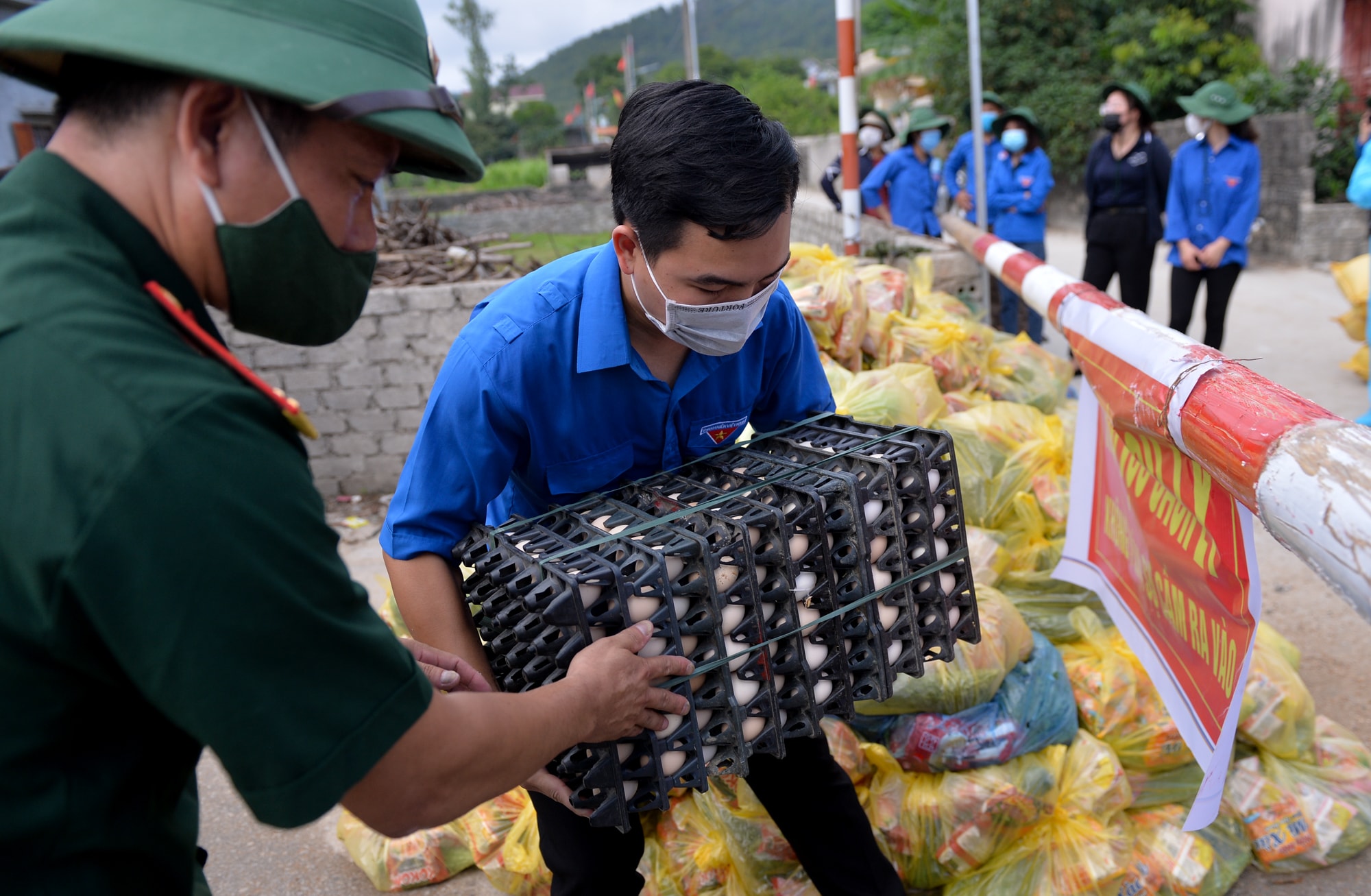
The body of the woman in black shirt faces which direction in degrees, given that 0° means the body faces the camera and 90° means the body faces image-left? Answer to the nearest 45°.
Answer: approximately 45°

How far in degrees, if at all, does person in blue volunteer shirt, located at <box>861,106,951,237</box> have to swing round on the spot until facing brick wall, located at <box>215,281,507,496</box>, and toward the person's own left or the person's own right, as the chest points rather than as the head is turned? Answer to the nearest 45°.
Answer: approximately 90° to the person's own right

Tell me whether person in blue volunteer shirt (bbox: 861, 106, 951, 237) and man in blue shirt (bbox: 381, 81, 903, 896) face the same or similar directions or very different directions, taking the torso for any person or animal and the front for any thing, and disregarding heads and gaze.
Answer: same or similar directions

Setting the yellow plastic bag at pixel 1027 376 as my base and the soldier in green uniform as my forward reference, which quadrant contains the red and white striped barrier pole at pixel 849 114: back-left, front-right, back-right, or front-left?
back-right

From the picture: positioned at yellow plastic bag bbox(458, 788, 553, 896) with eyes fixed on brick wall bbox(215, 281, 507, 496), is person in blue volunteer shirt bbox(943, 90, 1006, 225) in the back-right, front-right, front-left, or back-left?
front-right

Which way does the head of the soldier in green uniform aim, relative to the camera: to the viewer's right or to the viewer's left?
to the viewer's right

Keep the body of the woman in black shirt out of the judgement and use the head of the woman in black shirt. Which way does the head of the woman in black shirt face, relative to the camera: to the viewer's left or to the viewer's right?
to the viewer's left

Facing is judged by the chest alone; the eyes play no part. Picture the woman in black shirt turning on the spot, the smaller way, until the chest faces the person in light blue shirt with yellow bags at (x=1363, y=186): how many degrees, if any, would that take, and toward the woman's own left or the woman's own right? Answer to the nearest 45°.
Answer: approximately 90° to the woman's own left

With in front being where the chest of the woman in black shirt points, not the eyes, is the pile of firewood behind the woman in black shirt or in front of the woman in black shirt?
in front

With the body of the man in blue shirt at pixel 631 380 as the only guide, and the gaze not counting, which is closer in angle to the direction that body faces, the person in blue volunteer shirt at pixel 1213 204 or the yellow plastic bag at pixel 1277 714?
the yellow plastic bag

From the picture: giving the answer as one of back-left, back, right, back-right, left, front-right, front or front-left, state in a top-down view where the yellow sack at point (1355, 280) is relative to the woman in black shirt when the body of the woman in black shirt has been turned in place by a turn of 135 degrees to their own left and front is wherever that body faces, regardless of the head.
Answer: front

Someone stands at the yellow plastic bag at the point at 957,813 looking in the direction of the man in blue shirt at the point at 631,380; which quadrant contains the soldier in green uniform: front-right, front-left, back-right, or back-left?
front-left

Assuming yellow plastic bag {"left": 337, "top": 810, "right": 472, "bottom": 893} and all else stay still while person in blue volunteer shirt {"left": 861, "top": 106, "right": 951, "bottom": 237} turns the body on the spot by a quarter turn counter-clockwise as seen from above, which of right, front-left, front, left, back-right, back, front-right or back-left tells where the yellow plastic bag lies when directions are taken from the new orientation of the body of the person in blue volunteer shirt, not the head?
back-right

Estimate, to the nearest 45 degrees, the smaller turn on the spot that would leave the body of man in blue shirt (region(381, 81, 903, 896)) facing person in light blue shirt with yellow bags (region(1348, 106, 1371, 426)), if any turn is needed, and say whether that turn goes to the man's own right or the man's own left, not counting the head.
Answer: approximately 90° to the man's own left
